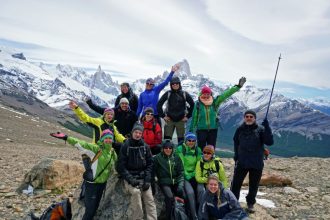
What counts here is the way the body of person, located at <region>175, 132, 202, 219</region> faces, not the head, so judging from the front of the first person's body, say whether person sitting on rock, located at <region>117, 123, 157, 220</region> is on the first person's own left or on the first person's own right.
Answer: on the first person's own right

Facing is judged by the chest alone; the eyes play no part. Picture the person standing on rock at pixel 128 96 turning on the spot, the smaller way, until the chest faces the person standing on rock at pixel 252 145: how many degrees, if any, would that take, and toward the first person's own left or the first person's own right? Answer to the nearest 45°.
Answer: approximately 45° to the first person's own left

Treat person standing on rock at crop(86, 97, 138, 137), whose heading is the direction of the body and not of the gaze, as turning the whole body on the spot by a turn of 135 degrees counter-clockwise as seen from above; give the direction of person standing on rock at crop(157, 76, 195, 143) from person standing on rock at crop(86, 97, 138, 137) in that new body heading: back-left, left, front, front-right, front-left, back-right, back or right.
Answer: front-right

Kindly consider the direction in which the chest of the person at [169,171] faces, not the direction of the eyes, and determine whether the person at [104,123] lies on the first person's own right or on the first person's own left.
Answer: on the first person's own right

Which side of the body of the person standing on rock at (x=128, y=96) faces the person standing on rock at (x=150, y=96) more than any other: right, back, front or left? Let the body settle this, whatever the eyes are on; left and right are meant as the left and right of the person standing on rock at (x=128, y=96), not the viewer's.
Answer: left

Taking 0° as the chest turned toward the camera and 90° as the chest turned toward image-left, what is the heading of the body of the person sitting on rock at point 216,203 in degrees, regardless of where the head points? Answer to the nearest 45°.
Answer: approximately 0°

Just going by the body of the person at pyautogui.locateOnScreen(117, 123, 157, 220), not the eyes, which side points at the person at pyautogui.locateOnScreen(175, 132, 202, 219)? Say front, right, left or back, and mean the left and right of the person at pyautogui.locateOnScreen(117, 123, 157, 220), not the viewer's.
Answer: left
